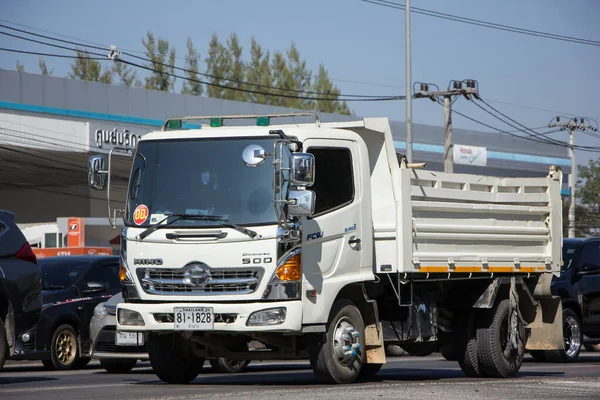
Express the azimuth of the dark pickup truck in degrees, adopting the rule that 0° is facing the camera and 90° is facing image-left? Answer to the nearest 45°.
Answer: approximately 45°

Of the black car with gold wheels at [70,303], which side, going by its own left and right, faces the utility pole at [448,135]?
back

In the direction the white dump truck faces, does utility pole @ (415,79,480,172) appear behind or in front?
behind

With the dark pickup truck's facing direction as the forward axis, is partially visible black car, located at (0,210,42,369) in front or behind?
in front

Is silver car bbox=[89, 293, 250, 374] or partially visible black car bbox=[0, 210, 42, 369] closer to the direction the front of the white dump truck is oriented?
the partially visible black car

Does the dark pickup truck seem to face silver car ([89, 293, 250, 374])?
yes

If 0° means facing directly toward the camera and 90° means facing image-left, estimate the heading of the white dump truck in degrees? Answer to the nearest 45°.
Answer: approximately 45°

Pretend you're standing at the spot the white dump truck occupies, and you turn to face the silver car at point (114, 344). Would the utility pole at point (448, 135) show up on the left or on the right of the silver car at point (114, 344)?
right

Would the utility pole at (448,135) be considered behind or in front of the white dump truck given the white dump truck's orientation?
behind

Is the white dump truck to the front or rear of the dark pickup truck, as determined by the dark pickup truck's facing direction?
to the front

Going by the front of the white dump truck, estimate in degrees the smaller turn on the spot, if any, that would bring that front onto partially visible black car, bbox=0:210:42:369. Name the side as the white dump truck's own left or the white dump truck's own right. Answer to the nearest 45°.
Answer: approximately 45° to the white dump truck's own right

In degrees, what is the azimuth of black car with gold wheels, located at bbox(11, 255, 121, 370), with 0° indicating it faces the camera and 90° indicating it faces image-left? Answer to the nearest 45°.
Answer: approximately 45°

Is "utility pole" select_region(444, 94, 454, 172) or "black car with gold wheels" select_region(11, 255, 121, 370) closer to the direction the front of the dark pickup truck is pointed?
the black car with gold wheels

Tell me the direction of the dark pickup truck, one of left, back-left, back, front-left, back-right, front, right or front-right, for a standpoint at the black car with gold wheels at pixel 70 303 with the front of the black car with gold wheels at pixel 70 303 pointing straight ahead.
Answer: back-left
